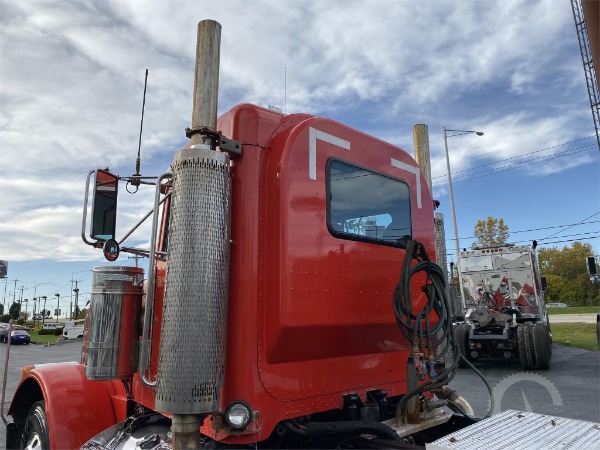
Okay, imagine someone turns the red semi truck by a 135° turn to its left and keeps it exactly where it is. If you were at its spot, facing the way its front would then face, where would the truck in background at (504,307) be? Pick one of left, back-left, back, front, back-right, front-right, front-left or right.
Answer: back-left

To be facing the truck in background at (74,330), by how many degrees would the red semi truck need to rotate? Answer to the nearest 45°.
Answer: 0° — it already faces it

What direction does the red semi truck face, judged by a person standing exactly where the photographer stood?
facing away from the viewer and to the left of the viewer
